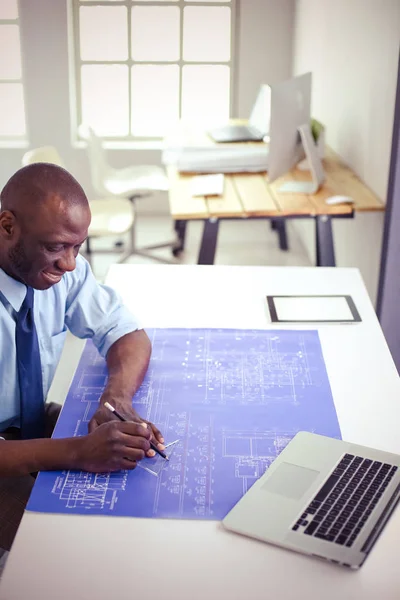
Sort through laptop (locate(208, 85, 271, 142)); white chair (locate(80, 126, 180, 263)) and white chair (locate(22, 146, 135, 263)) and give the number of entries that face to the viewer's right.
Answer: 2

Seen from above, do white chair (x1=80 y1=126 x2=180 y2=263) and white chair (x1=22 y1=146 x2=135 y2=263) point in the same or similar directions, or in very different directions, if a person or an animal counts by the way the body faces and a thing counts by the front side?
same or similar directions

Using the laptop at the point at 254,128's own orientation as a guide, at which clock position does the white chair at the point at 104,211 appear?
The white chair is roughly at 11 o'clock from the laptop.

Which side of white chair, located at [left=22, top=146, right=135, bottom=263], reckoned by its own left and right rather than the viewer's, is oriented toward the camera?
right

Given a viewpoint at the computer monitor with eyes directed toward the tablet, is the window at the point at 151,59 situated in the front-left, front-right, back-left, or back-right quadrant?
back-right

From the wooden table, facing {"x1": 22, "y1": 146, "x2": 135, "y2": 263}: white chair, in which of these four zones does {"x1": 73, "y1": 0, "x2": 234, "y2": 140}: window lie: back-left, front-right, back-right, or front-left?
front-right

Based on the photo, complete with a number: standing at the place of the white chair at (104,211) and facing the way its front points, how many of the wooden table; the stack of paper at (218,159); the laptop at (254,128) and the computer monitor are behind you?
0

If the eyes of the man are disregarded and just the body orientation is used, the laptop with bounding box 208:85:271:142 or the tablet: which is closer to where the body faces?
the tablet

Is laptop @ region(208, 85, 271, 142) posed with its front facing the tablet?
no

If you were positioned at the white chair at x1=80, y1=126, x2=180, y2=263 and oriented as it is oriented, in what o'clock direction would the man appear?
The man is roughly at 3 o'clock from the white chair.

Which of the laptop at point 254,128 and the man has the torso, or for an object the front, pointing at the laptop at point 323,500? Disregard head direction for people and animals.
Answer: the man

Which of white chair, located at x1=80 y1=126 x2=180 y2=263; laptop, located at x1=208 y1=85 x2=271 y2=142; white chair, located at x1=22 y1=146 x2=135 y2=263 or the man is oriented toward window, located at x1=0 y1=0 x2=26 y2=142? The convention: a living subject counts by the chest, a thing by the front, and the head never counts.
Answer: the laptop

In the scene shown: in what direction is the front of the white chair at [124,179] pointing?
to the viewer's right

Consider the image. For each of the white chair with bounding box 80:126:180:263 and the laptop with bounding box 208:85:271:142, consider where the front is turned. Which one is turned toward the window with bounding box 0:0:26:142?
the laptop

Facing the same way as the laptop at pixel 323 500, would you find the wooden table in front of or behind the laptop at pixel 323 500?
in front

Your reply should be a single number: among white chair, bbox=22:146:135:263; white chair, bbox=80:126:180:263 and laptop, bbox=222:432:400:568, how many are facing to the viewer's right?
2

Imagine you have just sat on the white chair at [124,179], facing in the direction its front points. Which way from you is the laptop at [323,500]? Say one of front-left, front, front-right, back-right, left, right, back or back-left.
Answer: right

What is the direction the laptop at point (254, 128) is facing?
to the viewer's left

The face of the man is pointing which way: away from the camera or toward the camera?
toward the camera
